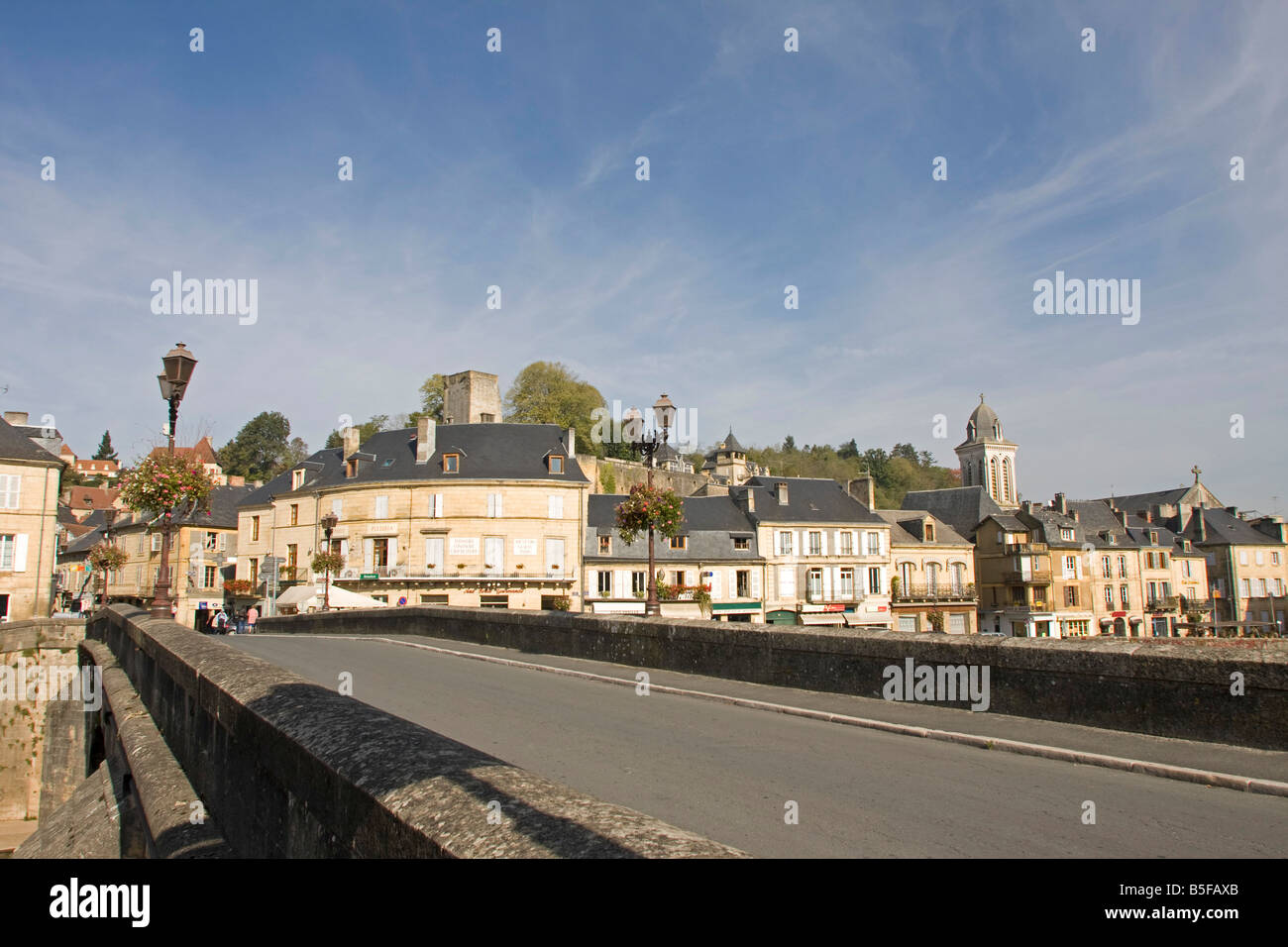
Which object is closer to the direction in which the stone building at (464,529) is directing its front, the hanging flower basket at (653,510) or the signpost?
the hanging flower basket

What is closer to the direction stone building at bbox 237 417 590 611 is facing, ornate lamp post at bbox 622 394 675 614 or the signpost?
the ornate lamp post

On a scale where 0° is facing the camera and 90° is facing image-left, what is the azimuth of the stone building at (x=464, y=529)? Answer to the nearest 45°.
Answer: approximately 0°

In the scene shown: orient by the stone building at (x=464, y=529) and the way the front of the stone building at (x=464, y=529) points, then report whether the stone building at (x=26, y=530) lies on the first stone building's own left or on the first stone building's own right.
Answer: on the first stone building's own right

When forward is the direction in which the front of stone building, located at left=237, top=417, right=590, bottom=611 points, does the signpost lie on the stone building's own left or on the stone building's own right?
on the stone building's own right
